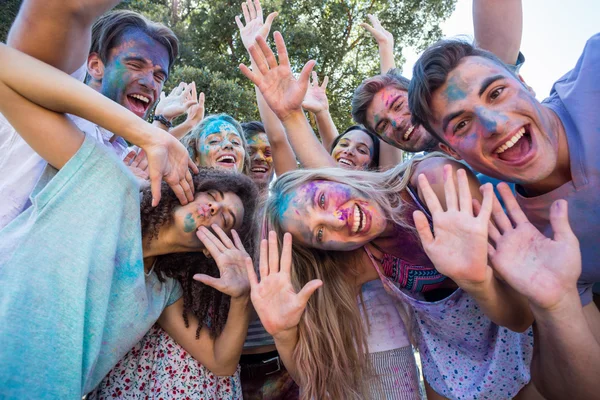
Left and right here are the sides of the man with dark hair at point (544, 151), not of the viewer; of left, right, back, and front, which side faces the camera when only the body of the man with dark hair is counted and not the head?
front

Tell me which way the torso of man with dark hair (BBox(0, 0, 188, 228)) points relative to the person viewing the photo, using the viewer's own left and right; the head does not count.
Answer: facing the viewer and to the right of the viewer

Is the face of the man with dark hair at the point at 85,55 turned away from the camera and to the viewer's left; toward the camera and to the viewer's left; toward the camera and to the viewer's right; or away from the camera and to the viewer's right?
toward the camera and to the viewer's right

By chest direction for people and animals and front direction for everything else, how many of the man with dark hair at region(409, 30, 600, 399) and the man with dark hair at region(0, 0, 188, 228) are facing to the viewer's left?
0

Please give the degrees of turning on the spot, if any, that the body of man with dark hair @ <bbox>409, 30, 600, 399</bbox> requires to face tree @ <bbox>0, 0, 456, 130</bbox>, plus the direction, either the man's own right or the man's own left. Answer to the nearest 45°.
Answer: approximately 135° to the man's own right

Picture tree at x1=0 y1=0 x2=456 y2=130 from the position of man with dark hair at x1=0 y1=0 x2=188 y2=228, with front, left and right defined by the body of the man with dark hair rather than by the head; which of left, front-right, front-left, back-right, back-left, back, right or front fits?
left

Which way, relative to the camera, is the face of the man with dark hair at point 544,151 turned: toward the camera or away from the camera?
toward the camera

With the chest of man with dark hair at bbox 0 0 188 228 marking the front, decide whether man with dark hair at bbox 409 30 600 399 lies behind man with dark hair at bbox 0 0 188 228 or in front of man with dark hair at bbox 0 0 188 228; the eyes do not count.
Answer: in front

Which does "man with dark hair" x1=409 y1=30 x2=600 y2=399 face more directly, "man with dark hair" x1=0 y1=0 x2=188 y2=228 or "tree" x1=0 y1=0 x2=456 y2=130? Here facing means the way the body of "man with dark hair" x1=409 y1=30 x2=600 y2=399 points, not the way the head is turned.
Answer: the man with dark hair

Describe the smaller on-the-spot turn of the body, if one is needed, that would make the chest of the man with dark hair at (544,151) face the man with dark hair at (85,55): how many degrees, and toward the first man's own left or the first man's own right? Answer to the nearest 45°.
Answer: approximately 90° to the first man's own right
